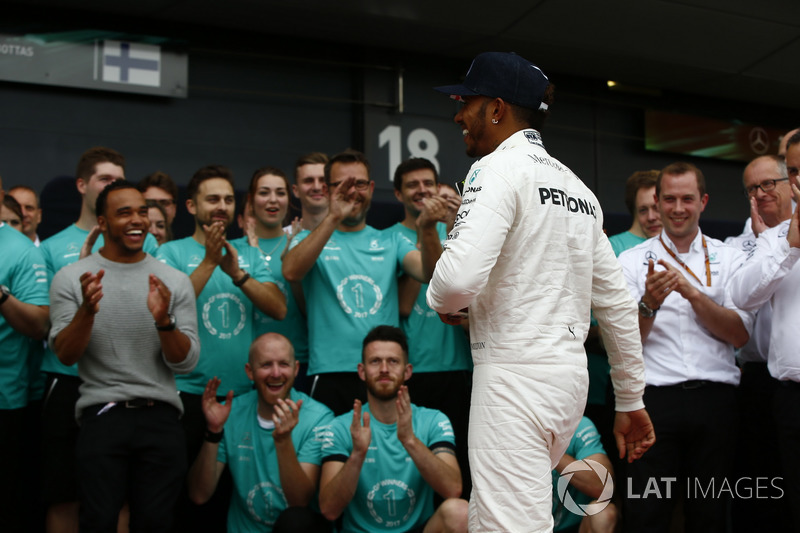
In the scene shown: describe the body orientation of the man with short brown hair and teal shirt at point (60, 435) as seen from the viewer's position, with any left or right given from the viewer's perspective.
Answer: facing the viewer and to the right of the viewer

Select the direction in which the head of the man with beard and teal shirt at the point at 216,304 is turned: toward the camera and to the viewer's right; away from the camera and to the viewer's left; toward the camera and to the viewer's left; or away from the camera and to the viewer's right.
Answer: toward the camera and to the viewer's right

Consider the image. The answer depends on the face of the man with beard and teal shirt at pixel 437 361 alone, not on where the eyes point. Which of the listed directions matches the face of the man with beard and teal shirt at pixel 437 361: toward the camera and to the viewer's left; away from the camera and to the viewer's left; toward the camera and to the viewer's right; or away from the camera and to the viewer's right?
toward the camera and to the viewer's right

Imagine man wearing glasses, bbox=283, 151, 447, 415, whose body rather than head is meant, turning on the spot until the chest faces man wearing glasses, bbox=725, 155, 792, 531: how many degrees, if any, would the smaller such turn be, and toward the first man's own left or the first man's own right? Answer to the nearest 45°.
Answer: approximately 90° to the first man's own left

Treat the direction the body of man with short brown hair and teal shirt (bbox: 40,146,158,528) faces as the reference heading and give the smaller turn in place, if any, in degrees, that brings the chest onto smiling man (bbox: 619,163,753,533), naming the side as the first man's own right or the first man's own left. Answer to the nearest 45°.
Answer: approximately 45° to the first man's own left

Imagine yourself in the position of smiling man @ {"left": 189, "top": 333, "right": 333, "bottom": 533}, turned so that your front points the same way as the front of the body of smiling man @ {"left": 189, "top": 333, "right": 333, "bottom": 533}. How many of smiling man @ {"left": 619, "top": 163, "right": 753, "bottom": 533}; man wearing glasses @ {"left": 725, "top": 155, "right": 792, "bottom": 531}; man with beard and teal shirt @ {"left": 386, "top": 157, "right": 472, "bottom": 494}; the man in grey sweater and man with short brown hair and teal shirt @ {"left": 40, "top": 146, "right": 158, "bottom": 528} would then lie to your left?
3

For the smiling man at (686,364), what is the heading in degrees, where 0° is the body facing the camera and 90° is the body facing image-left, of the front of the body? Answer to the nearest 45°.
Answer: approximately 0°

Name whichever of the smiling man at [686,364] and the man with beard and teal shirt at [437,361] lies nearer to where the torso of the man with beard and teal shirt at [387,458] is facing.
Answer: the smiling man

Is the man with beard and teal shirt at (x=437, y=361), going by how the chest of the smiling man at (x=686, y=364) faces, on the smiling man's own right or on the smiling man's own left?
on the smiling man's own right

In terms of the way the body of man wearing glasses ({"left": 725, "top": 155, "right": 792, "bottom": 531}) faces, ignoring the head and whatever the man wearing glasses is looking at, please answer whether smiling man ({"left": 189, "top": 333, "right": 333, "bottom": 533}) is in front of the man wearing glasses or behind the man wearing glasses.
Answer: in front

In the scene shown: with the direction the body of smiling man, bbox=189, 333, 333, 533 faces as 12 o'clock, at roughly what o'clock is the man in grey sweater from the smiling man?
The man in grey sweater is roughly at 2 o'clock from the smiling man.

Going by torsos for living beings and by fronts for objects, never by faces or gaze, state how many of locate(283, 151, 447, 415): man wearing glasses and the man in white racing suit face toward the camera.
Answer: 1

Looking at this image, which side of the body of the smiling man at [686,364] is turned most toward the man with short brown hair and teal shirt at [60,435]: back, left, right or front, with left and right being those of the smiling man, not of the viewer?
right
